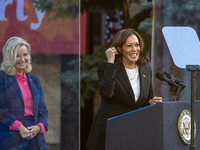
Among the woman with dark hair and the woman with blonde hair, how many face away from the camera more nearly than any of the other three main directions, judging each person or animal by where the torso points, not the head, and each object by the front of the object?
0

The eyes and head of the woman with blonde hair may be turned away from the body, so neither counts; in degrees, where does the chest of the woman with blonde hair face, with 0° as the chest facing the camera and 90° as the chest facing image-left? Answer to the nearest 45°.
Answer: approximately 315°

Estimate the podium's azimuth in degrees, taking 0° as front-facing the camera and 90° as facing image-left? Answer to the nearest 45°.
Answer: approximately 315°

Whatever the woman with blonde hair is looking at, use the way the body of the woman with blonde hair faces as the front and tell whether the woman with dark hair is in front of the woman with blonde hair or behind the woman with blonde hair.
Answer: in front

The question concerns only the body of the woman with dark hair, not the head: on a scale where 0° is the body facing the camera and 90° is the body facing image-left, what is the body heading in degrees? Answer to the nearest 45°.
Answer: approximately 315°

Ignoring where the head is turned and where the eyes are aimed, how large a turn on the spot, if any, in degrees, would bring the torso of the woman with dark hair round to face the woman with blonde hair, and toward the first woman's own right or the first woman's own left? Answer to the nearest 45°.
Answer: approximately 135° to the first woman's own right

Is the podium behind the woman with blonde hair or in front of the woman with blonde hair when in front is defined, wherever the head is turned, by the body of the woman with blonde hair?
in front

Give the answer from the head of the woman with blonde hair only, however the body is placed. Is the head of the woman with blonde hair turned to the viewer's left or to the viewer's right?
to the viewer's right

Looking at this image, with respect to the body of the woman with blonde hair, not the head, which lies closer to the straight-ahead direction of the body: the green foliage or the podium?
the podium

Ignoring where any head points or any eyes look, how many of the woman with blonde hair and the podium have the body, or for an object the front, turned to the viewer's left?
0
